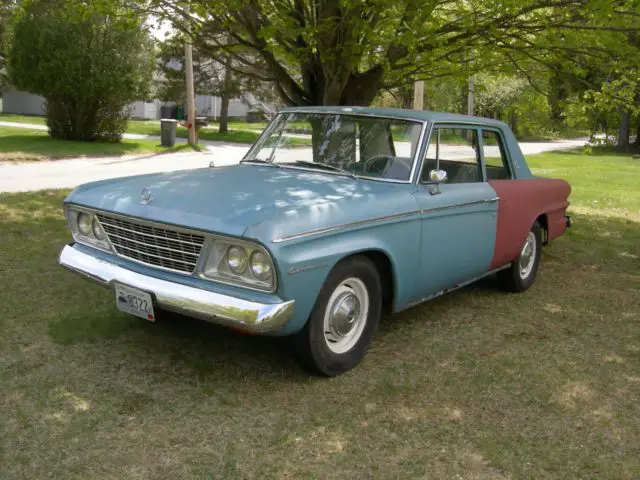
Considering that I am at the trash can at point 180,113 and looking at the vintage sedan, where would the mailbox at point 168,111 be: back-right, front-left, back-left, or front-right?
back-right

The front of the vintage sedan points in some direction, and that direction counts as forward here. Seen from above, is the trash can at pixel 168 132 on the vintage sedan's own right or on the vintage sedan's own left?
on the vintage sedan's own right

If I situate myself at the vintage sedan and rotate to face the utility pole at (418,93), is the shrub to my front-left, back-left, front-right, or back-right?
front-left

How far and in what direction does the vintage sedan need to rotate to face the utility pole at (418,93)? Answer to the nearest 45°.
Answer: approximately 135° to its right

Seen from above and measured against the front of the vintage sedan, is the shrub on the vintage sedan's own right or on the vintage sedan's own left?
on the vintage sedan's own right

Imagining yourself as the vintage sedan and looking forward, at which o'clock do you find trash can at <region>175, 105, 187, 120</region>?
The trash can is roughly at 4 o'clock from the vintage sedan.
